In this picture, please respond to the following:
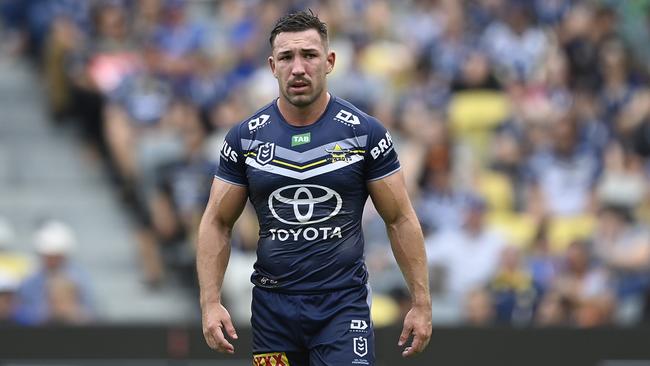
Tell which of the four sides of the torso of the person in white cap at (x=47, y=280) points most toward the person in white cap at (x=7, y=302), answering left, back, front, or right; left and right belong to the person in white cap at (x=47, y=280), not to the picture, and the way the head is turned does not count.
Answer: right

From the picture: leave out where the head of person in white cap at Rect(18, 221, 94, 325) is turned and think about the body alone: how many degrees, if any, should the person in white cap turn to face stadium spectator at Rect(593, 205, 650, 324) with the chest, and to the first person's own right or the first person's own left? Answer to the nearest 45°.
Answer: approximately 90° to the first person's own left

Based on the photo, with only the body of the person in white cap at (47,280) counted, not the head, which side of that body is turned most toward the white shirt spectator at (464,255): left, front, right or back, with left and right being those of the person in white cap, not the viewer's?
left

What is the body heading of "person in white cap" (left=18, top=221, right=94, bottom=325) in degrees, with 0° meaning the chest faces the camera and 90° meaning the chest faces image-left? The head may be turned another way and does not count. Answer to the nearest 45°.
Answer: approximately 0°
